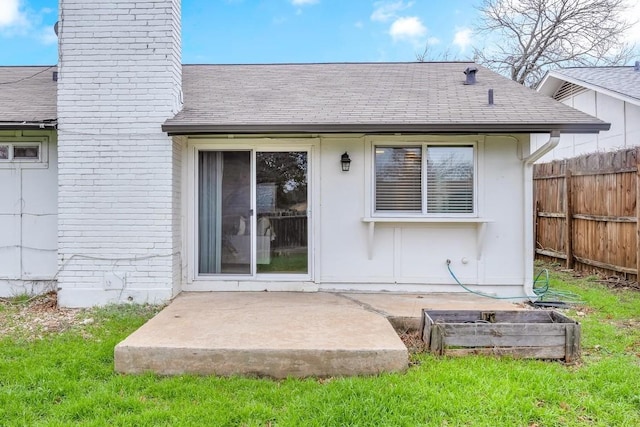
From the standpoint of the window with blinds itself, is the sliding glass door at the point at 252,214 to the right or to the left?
on its right

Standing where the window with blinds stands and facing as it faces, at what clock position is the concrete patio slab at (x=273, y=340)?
The concrete patio slab is roughly at 1 o'clock from the window with blinds.

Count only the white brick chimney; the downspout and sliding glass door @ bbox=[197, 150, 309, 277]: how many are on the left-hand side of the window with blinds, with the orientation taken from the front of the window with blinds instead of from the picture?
1

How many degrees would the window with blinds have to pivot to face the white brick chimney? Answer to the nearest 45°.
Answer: approximately 90° to its right

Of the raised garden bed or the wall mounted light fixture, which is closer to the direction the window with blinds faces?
the raised garden bed

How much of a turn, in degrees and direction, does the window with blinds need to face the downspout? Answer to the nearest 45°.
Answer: approximately 90° to its left

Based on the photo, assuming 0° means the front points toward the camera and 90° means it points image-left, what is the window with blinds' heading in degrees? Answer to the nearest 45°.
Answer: approximately 0°

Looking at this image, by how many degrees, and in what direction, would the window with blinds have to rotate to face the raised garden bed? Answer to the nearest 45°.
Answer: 0° — it already faces it

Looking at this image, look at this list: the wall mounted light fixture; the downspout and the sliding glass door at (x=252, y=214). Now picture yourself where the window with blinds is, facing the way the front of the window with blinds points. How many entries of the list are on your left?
1

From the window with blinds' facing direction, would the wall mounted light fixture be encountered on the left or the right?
on its right

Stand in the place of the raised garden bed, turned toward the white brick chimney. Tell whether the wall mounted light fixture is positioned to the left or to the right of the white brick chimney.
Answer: right

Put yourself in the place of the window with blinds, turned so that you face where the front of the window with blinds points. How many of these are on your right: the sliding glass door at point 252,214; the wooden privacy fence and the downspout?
1
